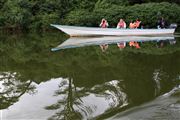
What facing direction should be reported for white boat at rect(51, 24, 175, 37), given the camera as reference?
facing to the left of the viewer
